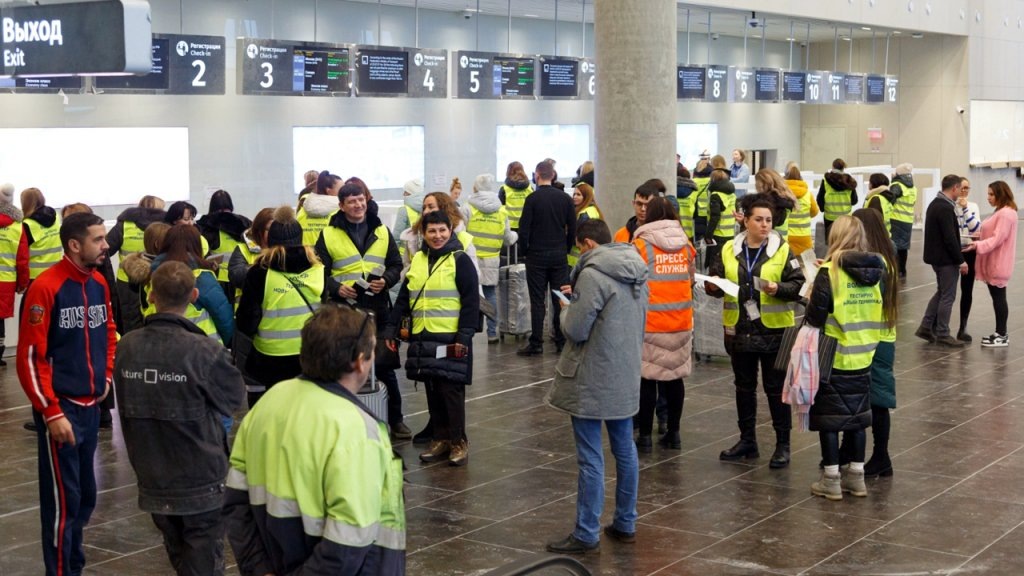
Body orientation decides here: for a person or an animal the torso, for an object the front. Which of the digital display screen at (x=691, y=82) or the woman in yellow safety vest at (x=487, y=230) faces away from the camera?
the woman in yellow safety vest

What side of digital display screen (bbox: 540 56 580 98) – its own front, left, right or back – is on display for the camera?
front

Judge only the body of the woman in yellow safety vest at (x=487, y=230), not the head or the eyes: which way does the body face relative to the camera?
away from the camera

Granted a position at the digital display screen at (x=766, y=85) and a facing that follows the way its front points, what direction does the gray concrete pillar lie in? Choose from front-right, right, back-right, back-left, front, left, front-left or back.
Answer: front

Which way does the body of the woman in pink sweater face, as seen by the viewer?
to the viewer's left

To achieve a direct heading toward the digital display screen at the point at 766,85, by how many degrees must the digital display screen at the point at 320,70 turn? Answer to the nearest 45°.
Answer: approximately 135° to its left

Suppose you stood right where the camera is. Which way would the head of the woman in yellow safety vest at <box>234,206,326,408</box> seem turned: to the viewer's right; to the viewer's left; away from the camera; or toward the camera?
away from the camera

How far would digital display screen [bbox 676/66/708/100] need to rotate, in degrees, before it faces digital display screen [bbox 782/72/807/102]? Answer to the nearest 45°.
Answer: approximately 135° to its left

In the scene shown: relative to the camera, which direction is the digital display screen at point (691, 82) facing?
toward the camera

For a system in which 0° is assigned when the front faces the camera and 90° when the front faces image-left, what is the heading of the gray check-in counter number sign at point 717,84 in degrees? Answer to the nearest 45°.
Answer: approximately 0°

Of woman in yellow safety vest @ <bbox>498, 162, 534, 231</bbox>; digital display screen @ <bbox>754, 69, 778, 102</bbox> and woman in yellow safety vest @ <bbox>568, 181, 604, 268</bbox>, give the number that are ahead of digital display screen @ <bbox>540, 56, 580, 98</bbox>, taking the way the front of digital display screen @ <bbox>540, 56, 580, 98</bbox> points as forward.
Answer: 2

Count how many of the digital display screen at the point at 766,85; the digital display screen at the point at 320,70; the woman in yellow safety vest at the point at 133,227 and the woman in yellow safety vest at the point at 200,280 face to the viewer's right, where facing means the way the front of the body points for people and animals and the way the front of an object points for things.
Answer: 0

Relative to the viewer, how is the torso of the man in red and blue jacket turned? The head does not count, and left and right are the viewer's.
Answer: facing the viewer and to the right of the viewer

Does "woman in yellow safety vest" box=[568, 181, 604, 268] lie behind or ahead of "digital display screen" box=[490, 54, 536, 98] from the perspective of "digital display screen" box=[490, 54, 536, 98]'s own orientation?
ahead

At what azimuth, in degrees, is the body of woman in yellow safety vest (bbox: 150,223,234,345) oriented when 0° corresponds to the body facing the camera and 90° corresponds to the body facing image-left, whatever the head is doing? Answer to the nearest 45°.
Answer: approximately 180°
